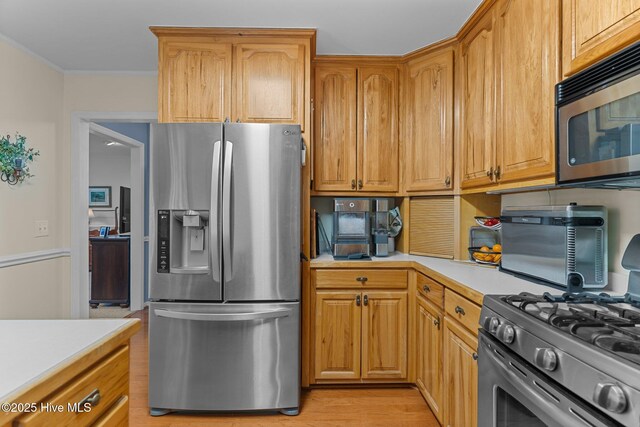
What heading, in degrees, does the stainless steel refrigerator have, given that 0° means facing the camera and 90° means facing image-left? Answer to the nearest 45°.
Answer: approximately 0°

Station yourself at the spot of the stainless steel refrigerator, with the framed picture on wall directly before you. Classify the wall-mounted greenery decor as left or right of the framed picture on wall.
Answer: left

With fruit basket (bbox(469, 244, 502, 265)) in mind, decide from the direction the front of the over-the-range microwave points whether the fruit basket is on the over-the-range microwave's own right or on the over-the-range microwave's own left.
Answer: on the over-the-range microwave's own right

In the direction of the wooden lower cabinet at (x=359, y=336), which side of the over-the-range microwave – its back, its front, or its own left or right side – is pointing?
right

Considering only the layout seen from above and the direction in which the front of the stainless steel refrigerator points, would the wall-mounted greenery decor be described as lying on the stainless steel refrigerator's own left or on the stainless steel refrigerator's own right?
on the stainless steel refrigerator's own right

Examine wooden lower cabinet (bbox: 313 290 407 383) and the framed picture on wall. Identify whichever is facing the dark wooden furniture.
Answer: the framed picture on wall

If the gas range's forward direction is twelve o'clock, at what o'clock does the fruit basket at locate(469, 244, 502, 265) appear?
The fruit basket is roughly at 4 o'clock from the gas range.

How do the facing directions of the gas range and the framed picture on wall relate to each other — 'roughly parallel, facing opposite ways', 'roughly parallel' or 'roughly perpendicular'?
roughly perpendicular

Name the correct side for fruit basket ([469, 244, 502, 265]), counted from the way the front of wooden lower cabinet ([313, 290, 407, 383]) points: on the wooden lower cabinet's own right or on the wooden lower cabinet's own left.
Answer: on the wooden lower cabinet's own left

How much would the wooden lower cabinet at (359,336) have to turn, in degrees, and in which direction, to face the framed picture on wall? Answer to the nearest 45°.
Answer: approximately 135° to its right
